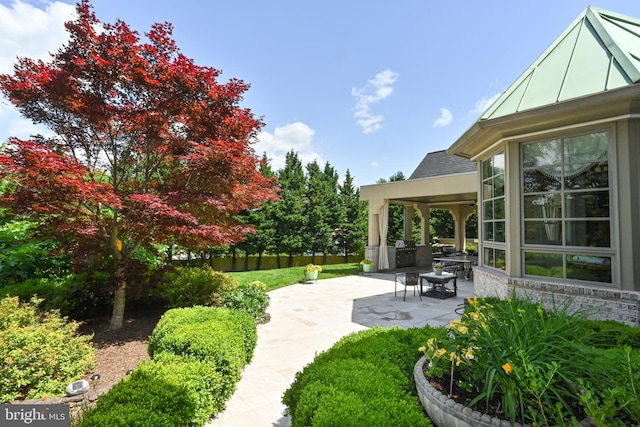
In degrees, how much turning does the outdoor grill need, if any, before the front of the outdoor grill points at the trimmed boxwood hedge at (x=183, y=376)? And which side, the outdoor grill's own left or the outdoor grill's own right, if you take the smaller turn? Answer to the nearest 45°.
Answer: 0° — it already faces it

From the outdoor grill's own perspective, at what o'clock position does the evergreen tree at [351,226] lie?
The evergreen tree is roughly at 5 o'clock from the outdoor grill.

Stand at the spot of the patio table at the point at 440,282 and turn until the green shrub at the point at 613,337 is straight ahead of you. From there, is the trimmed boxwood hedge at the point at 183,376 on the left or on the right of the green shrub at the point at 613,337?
right

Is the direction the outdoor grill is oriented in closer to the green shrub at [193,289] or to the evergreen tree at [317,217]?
the green shrub

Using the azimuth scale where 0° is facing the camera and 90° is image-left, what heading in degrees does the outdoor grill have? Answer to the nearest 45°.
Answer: approximately 0°

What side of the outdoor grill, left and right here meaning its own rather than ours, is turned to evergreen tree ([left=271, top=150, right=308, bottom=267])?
right

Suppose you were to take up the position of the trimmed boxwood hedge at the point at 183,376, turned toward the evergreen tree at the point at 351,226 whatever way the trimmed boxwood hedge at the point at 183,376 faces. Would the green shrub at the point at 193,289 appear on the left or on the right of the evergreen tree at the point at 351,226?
left
